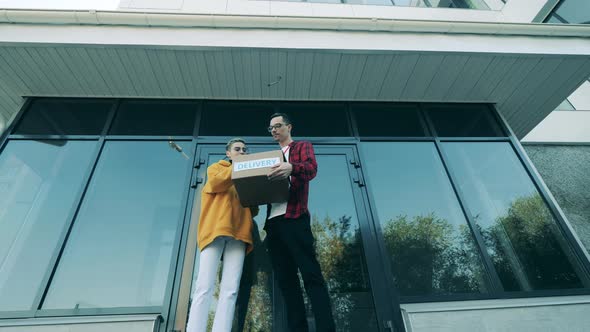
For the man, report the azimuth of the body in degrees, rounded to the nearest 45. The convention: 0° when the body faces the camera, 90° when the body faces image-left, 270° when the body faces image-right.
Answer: approximately 45°

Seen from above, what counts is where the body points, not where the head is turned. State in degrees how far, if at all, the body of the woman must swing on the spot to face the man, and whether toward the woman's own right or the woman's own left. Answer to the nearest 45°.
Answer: approximately 45° to the woman's own left

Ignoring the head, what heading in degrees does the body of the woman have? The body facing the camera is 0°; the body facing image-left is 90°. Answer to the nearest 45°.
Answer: approximately 315°
